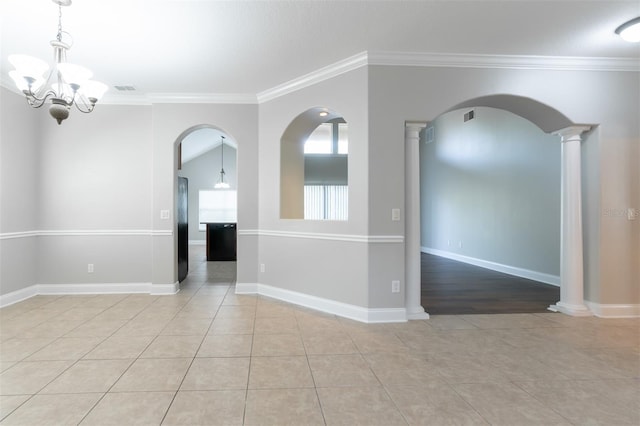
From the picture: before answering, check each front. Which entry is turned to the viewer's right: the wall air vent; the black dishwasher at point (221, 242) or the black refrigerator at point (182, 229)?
the black refrigerator at point (182, 229)

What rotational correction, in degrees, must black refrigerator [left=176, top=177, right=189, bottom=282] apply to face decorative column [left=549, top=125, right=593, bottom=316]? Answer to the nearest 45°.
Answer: approximately 45° to its right

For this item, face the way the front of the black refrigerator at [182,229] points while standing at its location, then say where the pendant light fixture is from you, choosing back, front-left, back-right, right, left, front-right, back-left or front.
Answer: left

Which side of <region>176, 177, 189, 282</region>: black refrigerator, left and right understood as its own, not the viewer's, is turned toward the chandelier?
right

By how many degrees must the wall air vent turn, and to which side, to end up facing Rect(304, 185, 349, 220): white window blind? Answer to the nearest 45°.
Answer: approximately 45° to its right

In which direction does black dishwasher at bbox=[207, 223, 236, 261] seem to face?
toward the camera

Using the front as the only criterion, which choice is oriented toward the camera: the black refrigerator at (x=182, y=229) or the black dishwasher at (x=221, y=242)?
the black dishwasher at (x=221, y=242)

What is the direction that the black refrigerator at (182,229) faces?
to the viewer's right

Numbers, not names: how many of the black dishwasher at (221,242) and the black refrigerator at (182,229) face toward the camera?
1

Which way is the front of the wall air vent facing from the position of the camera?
facing the viewer and to the left of the viewer

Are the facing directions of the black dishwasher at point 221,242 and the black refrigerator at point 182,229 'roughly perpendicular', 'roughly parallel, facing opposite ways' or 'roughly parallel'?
roughly perpendicular

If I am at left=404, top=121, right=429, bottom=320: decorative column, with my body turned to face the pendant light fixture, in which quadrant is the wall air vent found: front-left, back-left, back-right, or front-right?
front-right

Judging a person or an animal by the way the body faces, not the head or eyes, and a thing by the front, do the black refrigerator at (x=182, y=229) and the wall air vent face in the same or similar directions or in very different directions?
very different directions

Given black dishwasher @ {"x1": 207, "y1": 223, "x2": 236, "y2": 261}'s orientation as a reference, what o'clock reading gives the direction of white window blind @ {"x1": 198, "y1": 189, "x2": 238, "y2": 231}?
The white window blind is roughly at 6 o'clock from the black dishwasher.
